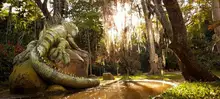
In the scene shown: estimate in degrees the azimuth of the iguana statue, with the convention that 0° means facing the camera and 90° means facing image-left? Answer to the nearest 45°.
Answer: approximately 225°

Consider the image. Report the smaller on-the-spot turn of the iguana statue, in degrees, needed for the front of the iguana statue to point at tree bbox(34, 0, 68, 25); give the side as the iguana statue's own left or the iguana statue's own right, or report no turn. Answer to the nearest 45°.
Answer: approximately 45° to the iguana statue's own left
